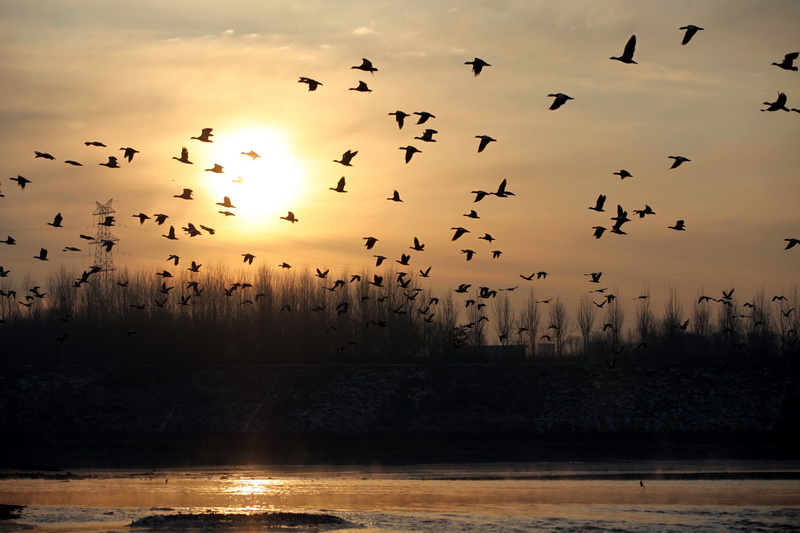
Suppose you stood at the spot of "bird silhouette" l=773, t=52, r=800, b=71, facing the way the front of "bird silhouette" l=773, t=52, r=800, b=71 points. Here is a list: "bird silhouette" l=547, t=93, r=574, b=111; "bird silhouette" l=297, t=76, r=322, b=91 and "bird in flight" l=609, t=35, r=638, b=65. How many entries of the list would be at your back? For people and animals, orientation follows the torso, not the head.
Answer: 0

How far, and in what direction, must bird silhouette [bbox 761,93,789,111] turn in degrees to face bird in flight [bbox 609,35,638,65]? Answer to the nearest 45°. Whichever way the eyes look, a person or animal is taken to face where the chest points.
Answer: approximately 45° to its left

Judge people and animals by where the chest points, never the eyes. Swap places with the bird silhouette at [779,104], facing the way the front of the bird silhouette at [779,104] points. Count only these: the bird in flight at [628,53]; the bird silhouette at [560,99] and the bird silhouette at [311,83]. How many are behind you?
0

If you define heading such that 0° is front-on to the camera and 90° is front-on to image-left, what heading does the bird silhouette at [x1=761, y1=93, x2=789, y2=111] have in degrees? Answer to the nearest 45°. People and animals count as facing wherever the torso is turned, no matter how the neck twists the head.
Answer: approximately 90°

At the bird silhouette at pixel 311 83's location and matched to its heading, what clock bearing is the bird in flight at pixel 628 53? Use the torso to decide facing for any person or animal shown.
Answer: The bird in flight is roughly at 7 o'clock from the bird silhouette.

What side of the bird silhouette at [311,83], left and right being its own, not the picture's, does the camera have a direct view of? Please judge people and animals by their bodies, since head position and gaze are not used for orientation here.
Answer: left

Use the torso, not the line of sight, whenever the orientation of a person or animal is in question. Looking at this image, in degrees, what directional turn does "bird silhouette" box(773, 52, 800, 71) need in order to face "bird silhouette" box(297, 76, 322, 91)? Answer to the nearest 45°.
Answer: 0° — it already faces it

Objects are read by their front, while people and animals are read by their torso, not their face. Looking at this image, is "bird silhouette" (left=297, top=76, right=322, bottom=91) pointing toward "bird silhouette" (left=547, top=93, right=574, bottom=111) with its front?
no

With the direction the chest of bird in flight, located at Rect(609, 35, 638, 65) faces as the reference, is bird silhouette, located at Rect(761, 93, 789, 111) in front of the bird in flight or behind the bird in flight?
behind

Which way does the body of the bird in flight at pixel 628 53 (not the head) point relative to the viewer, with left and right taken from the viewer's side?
facing to the left of the viewer

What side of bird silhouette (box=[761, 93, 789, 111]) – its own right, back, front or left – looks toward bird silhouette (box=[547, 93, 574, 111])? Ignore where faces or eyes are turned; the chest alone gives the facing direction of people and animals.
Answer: front

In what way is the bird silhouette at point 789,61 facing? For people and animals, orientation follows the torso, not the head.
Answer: to the viewer's left
